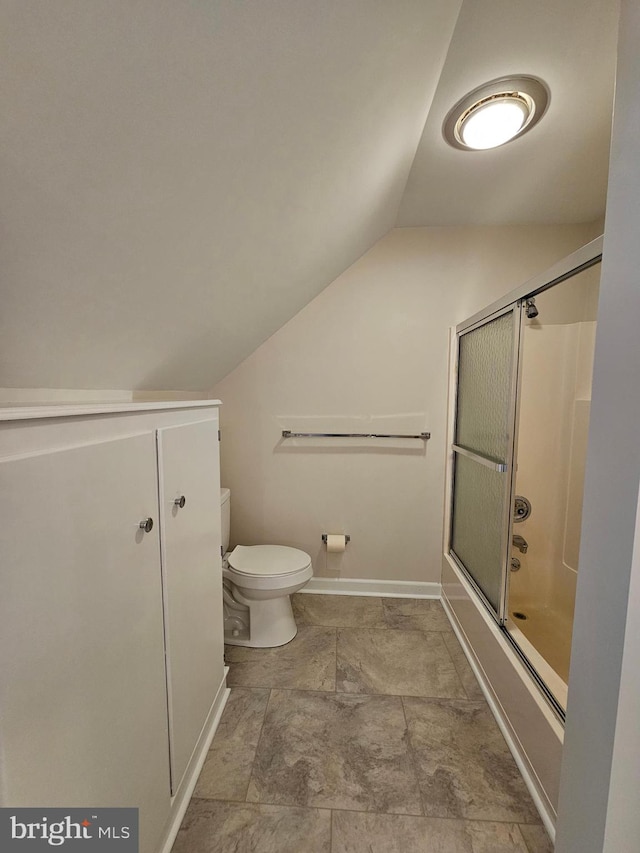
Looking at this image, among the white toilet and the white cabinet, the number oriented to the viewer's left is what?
0

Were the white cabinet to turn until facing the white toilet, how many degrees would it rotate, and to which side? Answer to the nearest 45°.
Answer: approximately 90° to its left

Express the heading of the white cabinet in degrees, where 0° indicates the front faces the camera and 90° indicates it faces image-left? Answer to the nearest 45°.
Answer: approximately 315°

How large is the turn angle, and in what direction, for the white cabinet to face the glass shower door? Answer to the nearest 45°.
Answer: approximately 45° to its left

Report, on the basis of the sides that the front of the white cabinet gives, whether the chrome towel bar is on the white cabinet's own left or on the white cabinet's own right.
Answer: on the white cabinet's own left

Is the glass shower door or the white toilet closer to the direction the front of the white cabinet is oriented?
the glass shower door

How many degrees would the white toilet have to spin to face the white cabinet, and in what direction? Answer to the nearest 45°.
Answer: approximately 90° to its right
